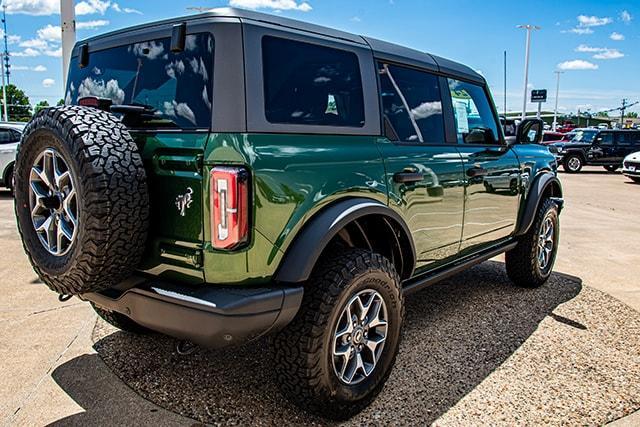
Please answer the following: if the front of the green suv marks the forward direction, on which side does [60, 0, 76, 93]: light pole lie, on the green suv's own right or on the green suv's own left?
on the green suv's own left

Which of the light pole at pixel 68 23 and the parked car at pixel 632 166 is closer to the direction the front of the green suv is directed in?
the parked car

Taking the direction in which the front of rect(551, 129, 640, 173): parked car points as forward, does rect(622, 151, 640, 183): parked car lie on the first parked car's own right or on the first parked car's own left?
on the first parked car's own left

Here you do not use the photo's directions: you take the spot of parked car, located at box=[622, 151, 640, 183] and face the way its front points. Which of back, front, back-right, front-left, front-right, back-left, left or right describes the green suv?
front-left

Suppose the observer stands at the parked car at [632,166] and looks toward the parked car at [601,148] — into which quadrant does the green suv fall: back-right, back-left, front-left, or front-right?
back-left

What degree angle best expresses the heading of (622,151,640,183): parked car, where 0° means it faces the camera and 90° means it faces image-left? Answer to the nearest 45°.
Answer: approximately 45°

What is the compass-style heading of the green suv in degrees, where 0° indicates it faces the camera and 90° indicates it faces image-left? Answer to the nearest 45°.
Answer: approximately 225°
